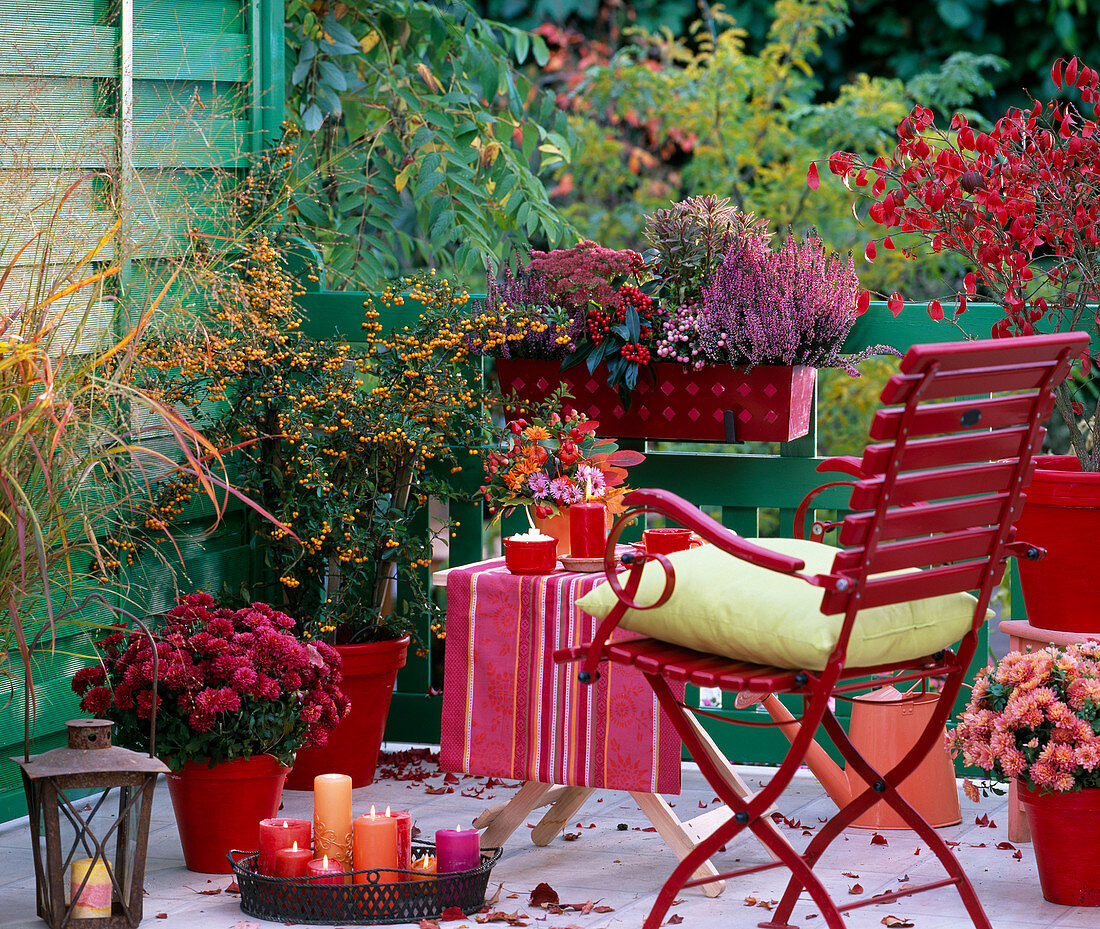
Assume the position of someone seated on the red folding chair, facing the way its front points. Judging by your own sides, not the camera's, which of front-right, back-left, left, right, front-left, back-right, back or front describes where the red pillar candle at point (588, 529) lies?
front

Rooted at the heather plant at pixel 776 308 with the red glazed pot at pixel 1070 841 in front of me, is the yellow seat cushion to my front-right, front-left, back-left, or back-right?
front-right

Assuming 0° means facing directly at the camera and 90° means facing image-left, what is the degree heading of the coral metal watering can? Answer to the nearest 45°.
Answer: approximately 90°

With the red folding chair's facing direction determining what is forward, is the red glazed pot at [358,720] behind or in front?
in front

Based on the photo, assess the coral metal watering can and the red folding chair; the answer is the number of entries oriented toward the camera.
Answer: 0

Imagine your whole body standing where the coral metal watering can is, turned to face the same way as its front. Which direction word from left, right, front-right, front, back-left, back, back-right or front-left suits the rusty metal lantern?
front-left

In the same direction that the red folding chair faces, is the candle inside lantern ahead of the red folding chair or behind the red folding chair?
ahead

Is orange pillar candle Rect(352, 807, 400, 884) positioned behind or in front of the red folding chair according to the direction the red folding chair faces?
in front

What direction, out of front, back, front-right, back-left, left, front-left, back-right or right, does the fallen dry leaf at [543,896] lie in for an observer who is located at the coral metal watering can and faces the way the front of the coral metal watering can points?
front-left

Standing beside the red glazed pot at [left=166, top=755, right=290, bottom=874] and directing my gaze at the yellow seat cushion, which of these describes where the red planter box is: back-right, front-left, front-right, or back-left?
front-left

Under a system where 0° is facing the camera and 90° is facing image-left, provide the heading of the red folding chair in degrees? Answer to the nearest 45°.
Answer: approximately 135°

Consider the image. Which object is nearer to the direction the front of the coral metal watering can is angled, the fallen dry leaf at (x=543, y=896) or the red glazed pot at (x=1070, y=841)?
the fallen dry leaf
